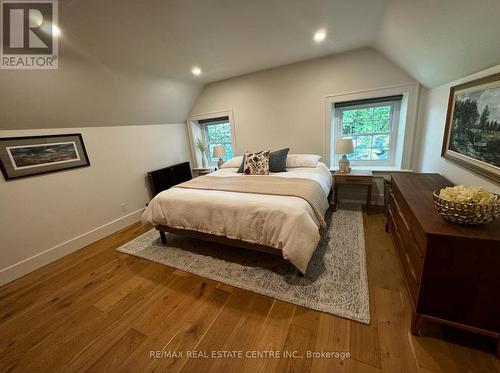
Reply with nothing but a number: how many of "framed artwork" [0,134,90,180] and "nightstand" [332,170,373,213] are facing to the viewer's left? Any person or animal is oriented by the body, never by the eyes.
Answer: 0

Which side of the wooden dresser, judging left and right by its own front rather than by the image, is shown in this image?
left

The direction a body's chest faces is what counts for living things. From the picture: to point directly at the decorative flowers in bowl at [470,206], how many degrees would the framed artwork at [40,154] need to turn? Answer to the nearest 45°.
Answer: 0° — it already faces it

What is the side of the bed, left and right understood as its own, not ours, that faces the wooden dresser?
left

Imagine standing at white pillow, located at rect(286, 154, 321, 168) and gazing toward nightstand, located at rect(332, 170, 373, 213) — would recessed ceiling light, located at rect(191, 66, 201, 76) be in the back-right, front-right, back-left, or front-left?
back-right

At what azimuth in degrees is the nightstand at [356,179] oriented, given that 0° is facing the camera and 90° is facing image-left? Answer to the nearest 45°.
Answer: approximately 0°

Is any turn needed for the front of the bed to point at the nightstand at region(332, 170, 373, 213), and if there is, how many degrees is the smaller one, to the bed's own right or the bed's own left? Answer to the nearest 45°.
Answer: approximately 180°

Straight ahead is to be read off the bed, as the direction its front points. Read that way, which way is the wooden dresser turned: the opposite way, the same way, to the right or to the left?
to the right

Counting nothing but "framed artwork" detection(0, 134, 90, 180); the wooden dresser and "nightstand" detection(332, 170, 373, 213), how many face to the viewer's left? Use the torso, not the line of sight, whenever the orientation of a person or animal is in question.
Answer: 1
